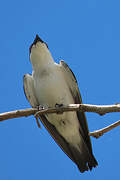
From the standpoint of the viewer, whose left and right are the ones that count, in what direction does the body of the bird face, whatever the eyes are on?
facing the viewer
